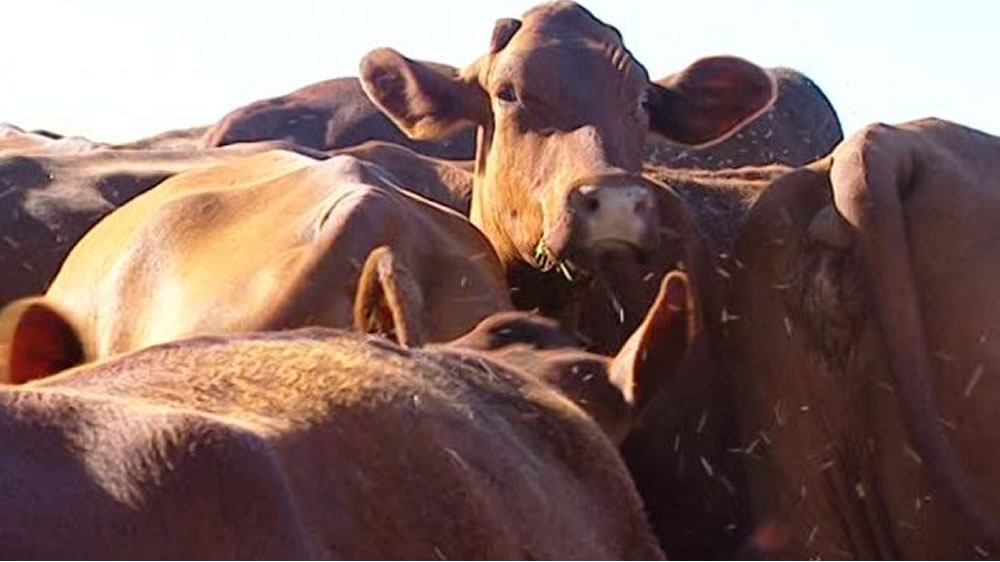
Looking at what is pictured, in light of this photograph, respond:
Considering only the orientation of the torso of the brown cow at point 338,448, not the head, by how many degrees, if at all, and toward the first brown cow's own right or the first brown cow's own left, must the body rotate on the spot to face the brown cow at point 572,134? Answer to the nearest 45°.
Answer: approximately 45° to the first brown cow's own left

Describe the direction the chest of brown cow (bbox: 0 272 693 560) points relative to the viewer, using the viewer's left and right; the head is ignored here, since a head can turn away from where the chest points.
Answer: facing away from the viewer and to the right of the viewer

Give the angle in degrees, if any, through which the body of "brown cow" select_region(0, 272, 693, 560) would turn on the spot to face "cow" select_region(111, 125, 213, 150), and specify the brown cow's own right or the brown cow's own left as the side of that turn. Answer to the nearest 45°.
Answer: approximately 45° to the brown cow's own left

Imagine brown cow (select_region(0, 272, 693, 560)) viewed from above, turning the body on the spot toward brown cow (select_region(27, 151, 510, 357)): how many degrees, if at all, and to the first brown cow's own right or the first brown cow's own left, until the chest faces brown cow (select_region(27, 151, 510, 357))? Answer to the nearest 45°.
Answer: approximately 45° to the first brown cow's own left
